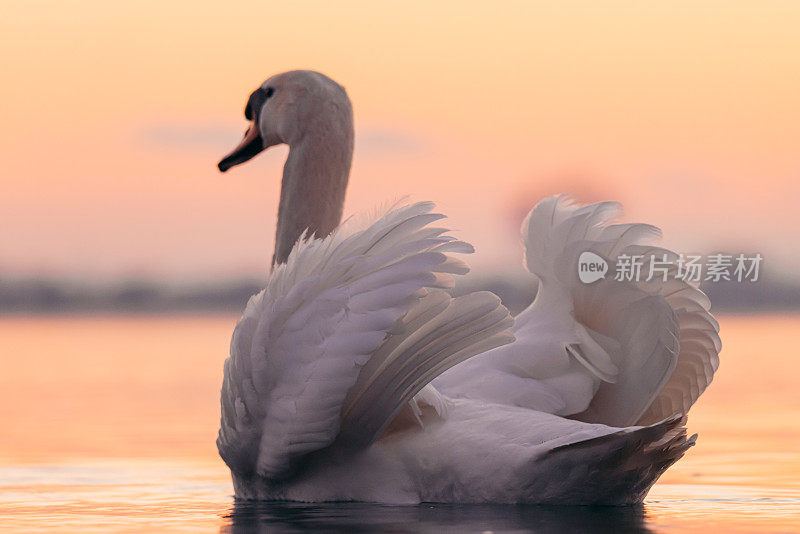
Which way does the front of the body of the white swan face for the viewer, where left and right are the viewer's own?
facing away from the viewer and to the left of the viewer
